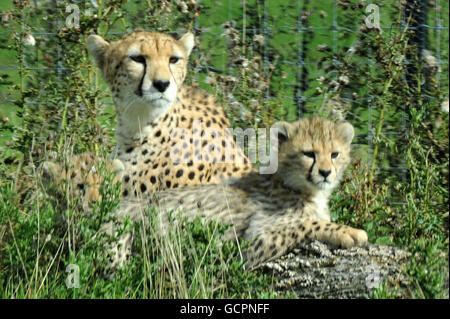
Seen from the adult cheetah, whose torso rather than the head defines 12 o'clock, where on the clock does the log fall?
The log is roughly at 9 o'clock from the adult cheetah.

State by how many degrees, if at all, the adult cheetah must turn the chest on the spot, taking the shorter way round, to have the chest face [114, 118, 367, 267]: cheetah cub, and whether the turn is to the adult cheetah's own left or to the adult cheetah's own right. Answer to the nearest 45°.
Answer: approximately 90° to the adult cheetah's own left

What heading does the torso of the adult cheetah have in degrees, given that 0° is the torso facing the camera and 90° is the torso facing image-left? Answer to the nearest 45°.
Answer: approximately 45°
